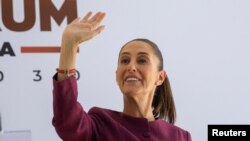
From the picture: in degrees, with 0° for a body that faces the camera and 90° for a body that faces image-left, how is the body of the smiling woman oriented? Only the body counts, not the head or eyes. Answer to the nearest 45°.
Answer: approximately 0°
